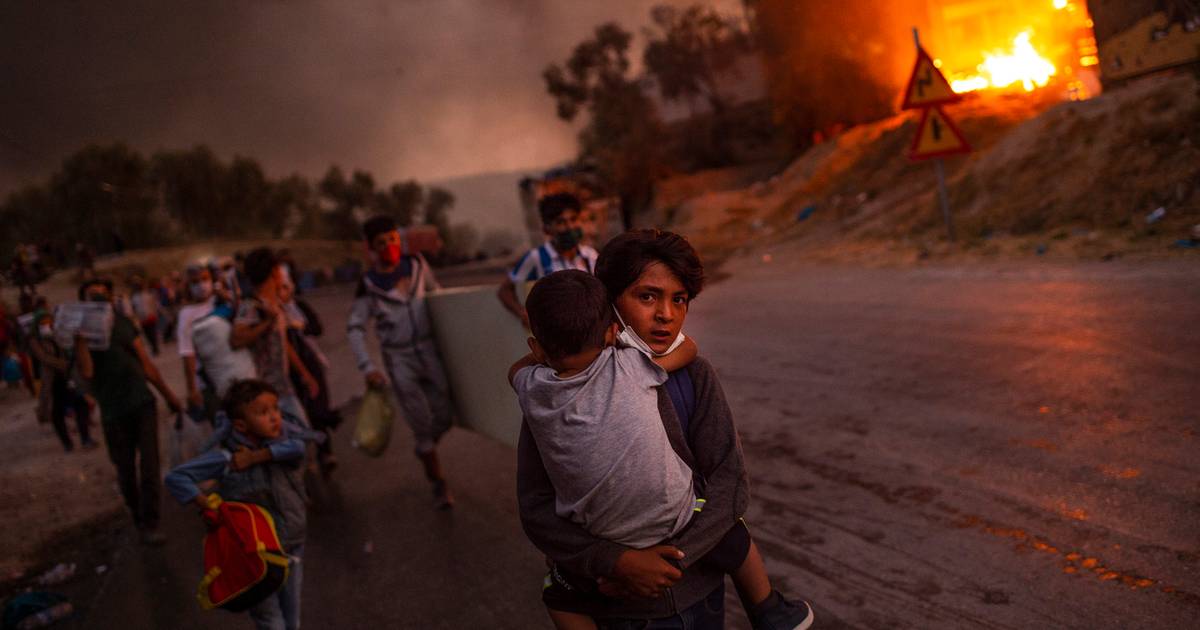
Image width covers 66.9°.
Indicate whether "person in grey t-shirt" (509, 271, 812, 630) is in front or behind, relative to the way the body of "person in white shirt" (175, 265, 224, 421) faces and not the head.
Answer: in front

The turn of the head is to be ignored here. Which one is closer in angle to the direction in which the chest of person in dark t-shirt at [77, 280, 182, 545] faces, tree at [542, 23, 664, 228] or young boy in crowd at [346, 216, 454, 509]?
the young boy in crowd

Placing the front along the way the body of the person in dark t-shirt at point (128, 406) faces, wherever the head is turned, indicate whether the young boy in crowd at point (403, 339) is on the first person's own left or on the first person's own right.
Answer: on the first person's own left

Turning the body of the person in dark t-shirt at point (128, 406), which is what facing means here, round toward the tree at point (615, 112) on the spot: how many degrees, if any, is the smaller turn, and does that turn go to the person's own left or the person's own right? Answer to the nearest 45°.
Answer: approximately 135° to the person's own left

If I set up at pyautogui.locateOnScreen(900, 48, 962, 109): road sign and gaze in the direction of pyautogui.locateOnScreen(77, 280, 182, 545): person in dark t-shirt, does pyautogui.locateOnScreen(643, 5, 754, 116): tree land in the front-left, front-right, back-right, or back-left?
back-right

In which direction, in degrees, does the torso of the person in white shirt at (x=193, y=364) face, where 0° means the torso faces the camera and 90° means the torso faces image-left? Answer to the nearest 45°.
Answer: approximately 0°

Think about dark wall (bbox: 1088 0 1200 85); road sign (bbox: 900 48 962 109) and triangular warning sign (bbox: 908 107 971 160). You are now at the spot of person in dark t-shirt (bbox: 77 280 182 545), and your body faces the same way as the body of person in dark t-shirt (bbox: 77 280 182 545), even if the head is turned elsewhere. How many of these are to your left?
3

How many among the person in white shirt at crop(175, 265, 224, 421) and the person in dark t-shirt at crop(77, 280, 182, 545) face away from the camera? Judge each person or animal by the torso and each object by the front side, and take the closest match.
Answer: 0
